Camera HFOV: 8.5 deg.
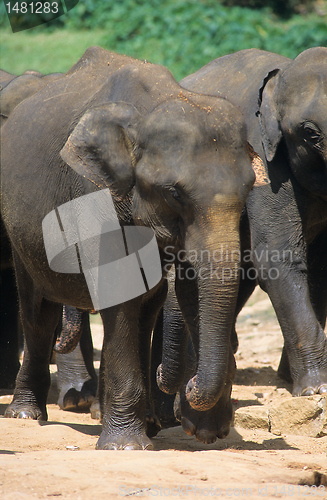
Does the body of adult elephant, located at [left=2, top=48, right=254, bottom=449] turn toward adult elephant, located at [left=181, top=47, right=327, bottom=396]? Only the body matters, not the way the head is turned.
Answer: no

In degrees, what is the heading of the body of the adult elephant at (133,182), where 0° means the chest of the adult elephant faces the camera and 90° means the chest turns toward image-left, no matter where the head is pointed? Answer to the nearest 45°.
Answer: approximately 315°
